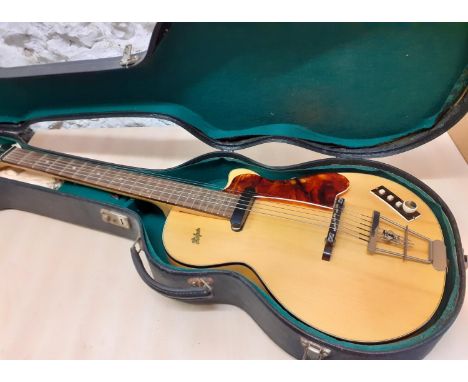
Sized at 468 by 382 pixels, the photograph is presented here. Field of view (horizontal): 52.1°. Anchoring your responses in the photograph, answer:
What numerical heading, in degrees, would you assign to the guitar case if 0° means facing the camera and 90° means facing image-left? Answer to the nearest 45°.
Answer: approximately 0°

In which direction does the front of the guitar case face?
toward the camera
